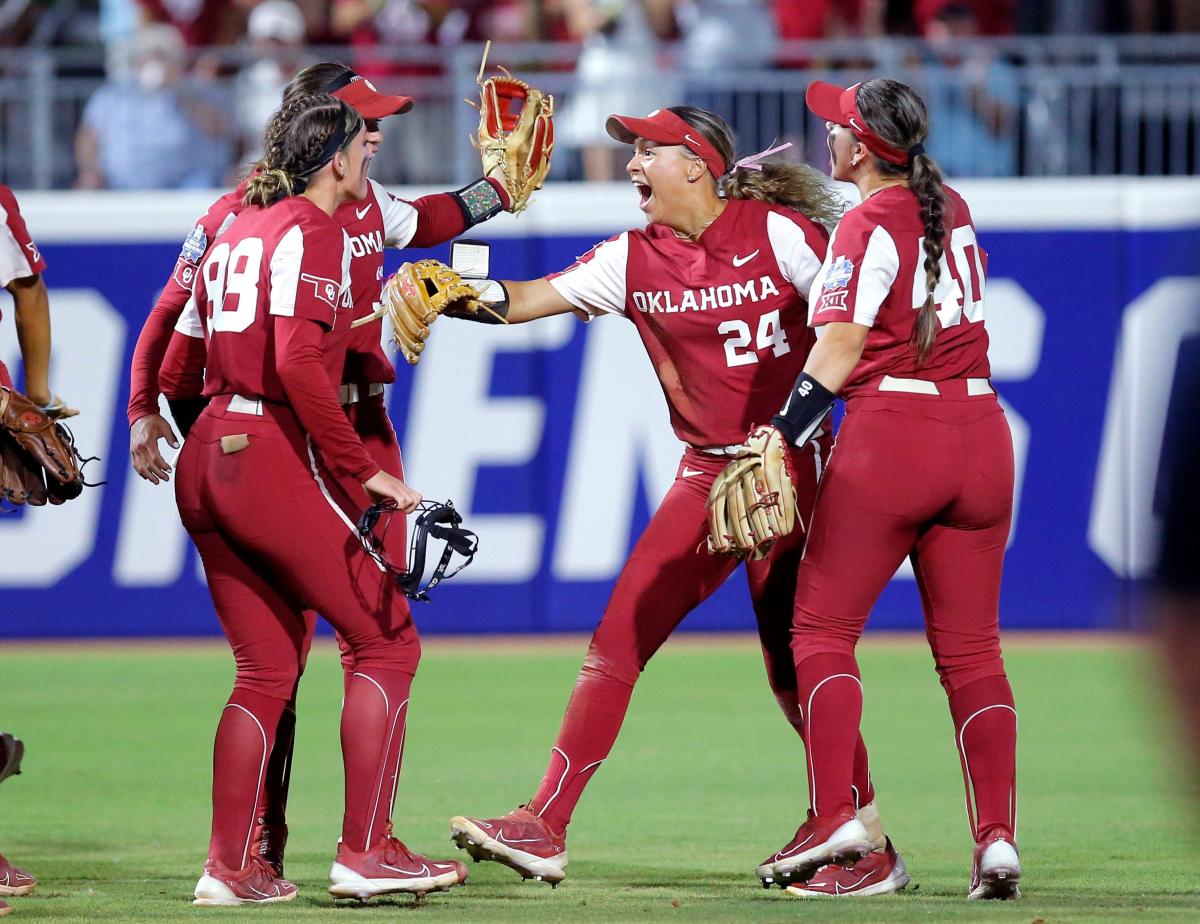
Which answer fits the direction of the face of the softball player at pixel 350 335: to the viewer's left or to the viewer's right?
to the viewer's right

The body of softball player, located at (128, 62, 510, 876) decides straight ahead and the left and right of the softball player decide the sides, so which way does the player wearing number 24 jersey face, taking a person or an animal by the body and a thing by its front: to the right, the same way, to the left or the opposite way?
to the right

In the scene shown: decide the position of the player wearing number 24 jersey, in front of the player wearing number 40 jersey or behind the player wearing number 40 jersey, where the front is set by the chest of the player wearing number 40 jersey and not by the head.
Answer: in front

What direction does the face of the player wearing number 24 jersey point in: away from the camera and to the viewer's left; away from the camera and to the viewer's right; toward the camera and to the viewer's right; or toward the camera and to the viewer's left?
toward the camera and to the viewer's left

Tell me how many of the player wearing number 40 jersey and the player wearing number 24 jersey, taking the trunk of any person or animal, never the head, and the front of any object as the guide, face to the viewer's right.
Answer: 0

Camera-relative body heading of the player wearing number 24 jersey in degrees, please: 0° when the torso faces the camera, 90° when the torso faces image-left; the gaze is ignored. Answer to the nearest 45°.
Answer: approximately 45°

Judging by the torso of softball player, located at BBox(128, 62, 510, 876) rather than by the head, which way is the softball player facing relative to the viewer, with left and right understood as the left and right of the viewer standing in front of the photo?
facing the viewer and to the right of the viewer

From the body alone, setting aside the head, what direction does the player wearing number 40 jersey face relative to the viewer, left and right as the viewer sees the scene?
facing away from the viewer and to the left of the viewer

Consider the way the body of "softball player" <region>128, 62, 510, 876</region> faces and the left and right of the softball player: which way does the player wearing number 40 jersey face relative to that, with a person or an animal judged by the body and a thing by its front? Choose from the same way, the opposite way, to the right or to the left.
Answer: the opposite way

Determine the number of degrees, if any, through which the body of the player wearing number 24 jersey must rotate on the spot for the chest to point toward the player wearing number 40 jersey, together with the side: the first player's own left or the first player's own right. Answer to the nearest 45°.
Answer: approximately 90° to the first player's own left

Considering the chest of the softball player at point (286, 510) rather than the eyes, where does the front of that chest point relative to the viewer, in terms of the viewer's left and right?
facing away from the viewer and to the right of the viewer

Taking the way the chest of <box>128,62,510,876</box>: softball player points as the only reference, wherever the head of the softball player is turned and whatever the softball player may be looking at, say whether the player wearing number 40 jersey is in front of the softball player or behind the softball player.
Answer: in front

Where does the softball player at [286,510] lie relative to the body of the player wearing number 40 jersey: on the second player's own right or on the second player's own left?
on the second player's own left

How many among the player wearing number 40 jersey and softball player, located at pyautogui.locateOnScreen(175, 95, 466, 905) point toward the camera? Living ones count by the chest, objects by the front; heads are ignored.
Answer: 0

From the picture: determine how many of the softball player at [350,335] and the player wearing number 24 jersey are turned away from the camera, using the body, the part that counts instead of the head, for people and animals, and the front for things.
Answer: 0
